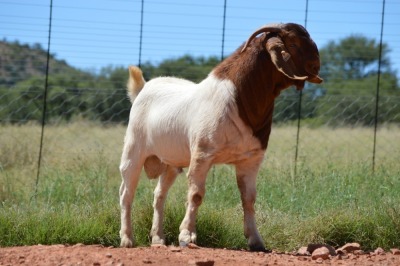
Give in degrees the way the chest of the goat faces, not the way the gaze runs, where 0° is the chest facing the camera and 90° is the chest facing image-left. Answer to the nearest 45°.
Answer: approximately 315°

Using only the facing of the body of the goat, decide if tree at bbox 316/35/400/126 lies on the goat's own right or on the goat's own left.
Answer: on the goat's own left

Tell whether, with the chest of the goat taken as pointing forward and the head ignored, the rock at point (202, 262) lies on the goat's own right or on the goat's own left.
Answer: on the goat's own right
